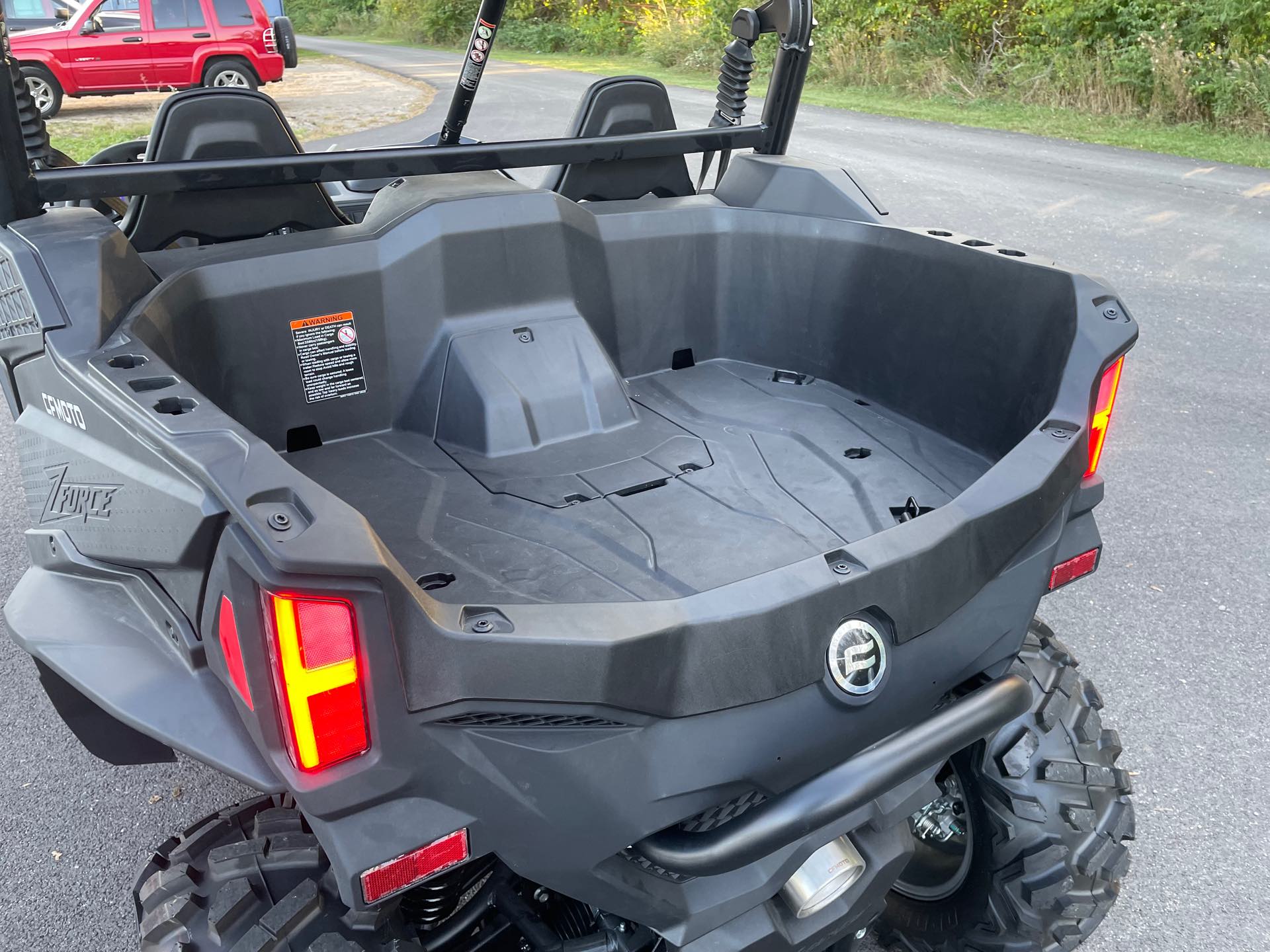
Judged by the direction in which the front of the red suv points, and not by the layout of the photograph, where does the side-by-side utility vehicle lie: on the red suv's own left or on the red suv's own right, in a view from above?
on the red suv's own left

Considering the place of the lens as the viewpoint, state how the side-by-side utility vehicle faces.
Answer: facing away from the viewer and to the left of the viewer

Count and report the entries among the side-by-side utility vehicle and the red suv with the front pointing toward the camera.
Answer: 0

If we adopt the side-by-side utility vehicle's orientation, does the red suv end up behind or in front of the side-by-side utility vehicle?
in front

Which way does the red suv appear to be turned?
to the viewer's left
